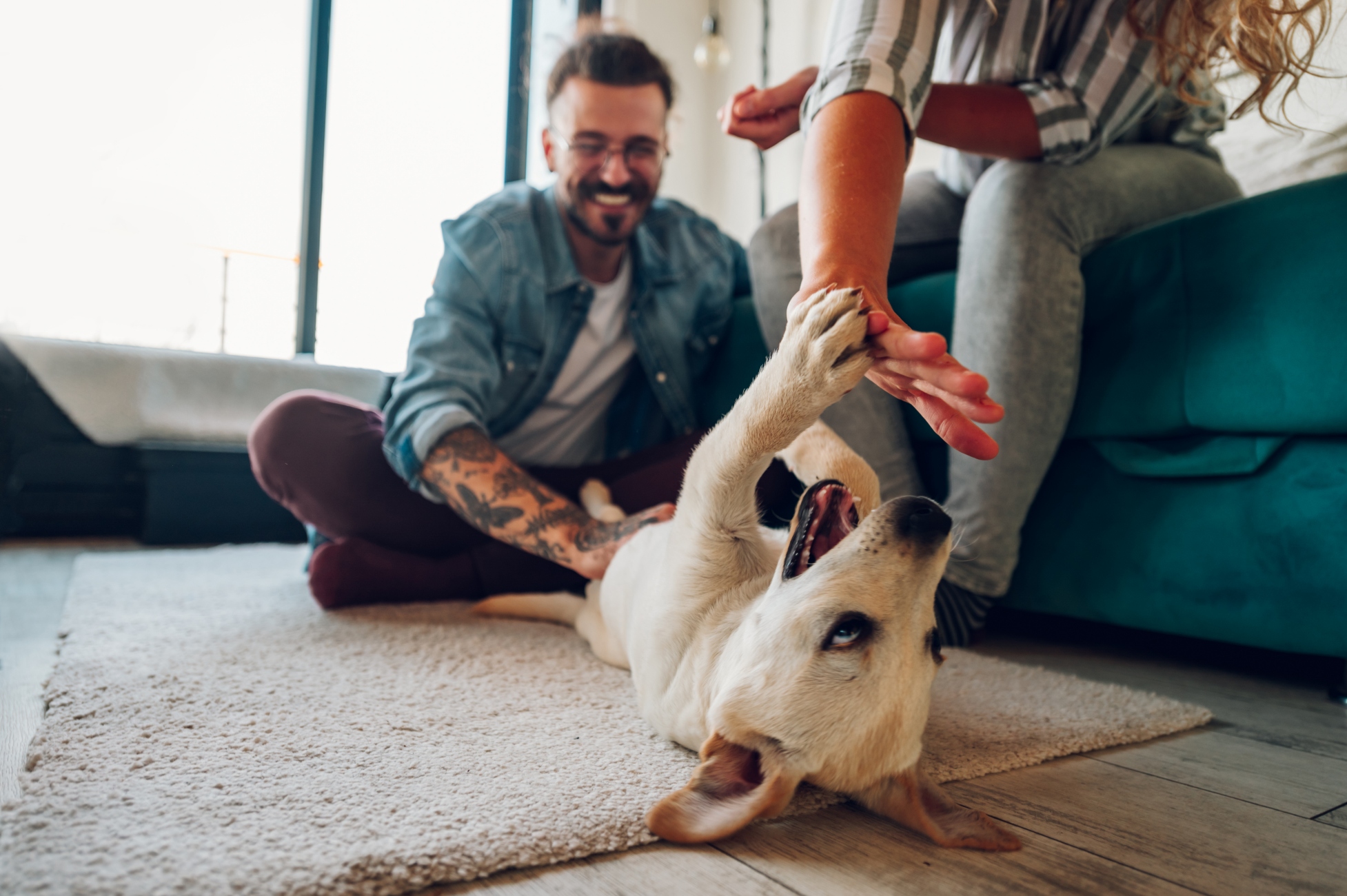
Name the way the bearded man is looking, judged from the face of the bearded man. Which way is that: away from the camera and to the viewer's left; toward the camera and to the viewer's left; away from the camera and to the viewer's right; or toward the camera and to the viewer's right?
toward the camera and to the viewer's right

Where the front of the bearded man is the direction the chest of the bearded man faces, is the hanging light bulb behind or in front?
behind

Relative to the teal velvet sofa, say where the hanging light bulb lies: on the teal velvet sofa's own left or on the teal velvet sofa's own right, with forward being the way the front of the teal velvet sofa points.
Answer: on the teal velvet sofa's own right

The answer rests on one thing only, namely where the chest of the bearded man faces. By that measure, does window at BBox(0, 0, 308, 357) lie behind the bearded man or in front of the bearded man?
behind

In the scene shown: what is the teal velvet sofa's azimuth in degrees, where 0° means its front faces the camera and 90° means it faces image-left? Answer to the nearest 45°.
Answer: approximately 45°

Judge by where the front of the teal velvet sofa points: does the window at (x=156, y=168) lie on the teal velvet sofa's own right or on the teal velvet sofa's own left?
on the teal velvet sofa's own right

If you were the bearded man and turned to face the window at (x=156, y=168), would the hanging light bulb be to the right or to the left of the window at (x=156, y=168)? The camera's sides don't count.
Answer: right
